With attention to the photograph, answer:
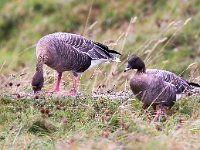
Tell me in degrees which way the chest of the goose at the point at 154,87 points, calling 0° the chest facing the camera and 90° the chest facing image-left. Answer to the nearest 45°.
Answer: approximately 90°
